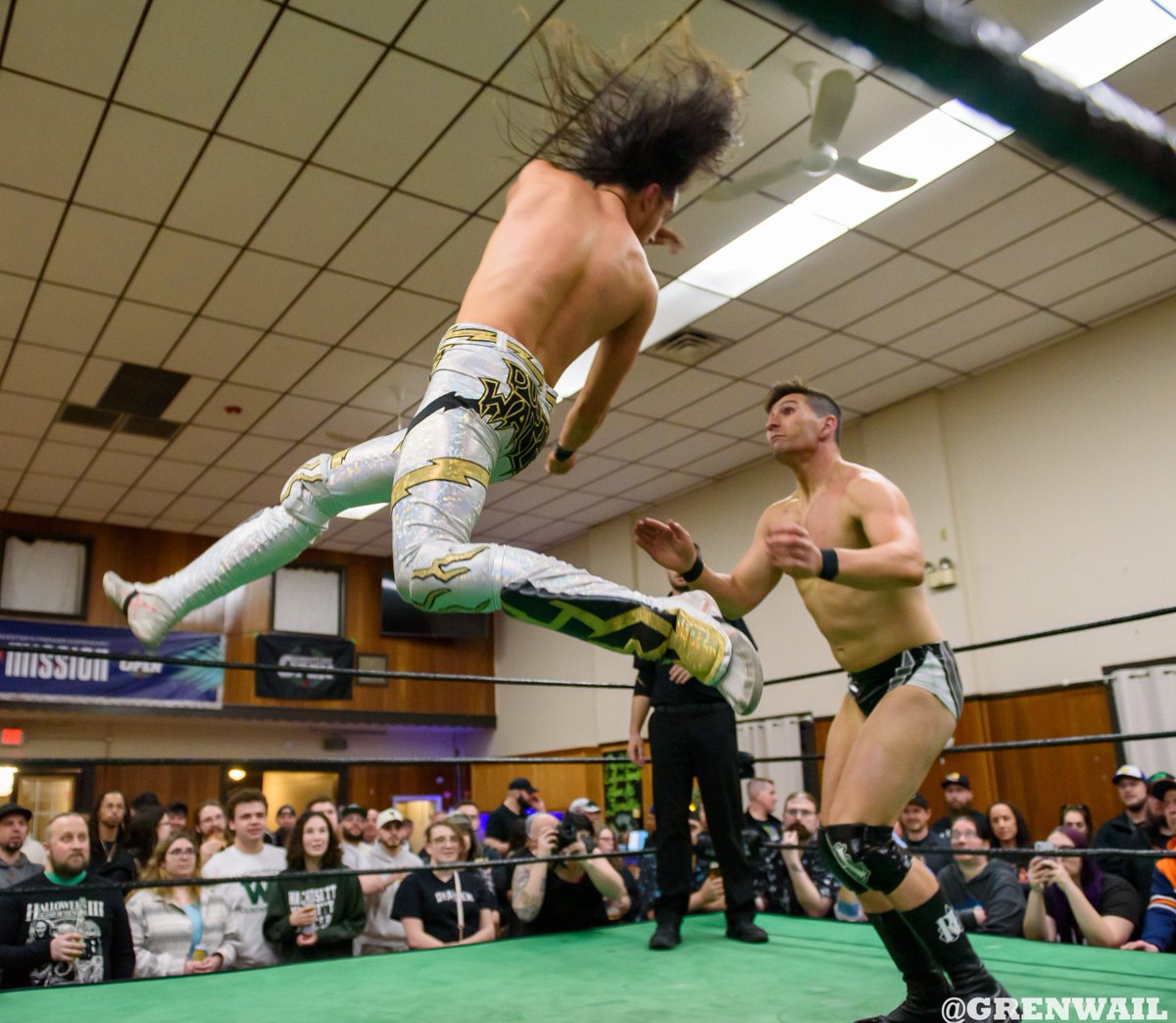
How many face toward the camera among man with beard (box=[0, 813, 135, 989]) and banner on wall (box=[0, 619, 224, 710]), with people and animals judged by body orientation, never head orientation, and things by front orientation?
2

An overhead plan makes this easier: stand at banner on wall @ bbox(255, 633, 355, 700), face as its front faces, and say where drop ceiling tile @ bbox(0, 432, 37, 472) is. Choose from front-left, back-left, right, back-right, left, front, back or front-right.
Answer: front-right

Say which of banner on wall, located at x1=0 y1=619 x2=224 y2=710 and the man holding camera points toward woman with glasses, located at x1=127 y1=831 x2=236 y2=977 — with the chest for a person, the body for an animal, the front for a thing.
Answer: the banner on wall

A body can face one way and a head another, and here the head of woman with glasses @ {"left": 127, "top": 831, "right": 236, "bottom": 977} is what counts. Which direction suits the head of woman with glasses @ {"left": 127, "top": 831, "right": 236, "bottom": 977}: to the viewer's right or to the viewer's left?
to the viewer's right

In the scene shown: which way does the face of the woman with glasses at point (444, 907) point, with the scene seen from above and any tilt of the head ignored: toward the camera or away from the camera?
toward the camera

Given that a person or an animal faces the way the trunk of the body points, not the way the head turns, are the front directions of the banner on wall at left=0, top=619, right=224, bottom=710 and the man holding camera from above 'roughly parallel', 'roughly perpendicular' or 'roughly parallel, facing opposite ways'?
roughly parallel

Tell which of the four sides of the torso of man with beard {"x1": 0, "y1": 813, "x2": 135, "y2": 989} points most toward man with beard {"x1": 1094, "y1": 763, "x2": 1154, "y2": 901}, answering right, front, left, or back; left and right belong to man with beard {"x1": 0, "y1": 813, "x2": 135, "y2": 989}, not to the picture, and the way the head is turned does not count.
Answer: left

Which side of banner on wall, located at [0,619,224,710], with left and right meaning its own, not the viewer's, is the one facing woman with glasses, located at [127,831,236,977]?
front

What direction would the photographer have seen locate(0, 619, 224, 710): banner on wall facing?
facing the viewer

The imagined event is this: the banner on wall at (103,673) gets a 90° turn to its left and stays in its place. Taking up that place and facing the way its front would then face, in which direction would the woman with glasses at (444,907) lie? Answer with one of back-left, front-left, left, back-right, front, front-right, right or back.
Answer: right

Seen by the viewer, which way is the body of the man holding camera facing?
toward the camera

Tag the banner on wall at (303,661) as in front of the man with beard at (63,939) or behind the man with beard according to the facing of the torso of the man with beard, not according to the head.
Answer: behind

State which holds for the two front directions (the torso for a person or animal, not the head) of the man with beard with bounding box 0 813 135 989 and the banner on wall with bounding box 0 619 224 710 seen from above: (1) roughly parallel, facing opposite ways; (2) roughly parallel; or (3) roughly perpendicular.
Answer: roughly parallel

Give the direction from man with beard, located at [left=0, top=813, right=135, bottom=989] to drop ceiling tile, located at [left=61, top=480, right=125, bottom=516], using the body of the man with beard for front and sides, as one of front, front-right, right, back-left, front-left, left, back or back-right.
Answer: back
